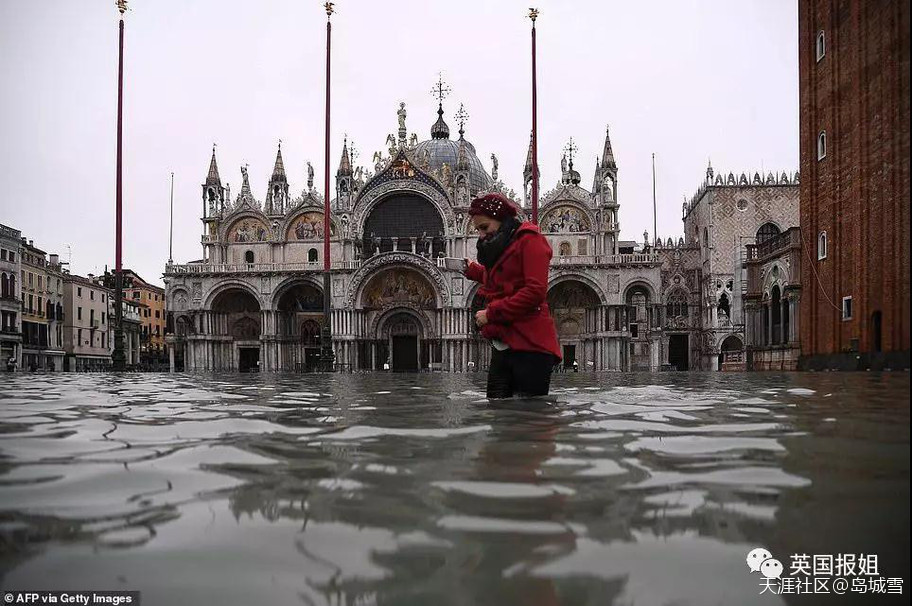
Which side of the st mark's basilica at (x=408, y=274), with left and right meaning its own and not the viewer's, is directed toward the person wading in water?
front

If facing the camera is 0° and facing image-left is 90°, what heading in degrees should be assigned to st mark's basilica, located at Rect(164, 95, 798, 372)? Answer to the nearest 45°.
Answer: approximately 0°
